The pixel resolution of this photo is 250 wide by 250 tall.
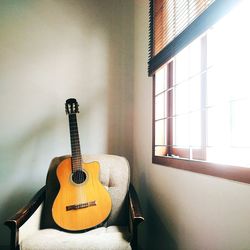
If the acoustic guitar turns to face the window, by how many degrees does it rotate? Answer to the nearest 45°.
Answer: approximately 45° to its left

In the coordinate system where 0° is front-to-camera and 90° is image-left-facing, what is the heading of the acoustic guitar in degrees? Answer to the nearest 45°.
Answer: approximately 0°
